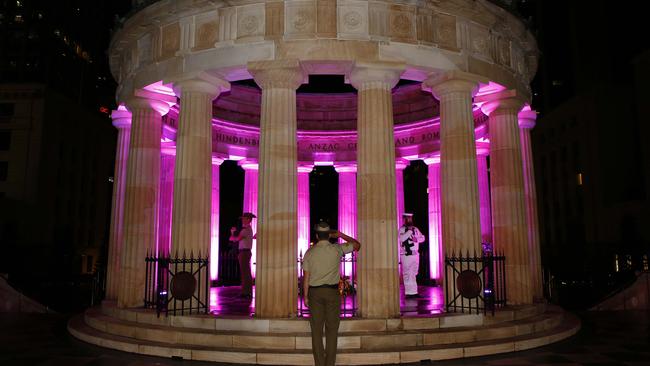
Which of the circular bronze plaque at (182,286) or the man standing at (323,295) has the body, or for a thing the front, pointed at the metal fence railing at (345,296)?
the man standing

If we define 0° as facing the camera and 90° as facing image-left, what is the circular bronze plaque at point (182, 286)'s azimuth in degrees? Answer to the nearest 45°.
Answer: approximately 0°

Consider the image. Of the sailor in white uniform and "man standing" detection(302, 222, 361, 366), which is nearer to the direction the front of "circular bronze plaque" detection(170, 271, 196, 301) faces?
the man standing

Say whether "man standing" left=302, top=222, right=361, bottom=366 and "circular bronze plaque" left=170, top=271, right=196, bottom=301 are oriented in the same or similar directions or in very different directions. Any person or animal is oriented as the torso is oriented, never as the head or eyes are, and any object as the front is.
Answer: very different directions

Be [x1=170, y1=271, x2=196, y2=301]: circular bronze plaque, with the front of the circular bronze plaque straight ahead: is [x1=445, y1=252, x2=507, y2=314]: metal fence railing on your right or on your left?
on your left

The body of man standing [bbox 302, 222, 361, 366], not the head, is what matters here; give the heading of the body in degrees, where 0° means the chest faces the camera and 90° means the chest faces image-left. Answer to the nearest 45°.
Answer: approximately 180°

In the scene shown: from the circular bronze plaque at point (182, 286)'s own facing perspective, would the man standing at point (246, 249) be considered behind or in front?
behind

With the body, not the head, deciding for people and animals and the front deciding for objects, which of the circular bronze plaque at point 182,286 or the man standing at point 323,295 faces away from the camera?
the man standing

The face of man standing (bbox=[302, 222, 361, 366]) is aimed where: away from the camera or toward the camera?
away from the camera

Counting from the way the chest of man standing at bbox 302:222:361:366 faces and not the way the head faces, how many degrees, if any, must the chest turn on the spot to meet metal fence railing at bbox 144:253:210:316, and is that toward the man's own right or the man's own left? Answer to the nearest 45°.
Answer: approximately 45° to the man's own left

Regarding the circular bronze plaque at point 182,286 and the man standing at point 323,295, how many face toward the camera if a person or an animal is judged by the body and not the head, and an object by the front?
1
